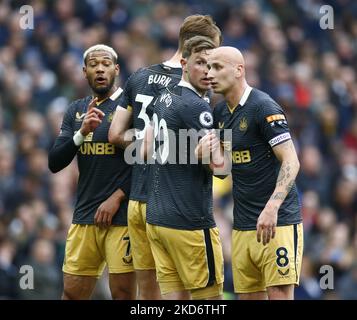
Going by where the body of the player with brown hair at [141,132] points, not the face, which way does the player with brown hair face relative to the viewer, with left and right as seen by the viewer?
facing away from the viewer and to the right of the viewer
